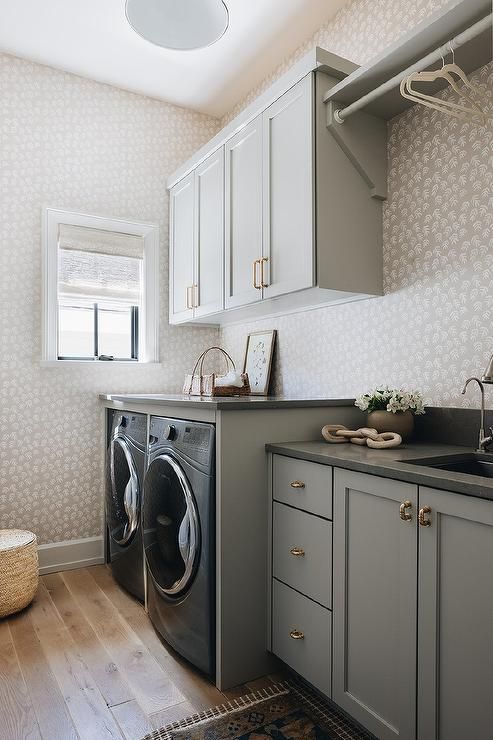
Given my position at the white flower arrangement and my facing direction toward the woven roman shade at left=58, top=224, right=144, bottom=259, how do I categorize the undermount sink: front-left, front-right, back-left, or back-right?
back-left

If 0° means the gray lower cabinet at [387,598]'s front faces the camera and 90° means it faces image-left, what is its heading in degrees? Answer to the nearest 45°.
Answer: approximately 45°

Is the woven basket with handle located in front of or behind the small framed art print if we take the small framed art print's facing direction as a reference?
in front

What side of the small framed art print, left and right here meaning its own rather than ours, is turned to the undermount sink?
left

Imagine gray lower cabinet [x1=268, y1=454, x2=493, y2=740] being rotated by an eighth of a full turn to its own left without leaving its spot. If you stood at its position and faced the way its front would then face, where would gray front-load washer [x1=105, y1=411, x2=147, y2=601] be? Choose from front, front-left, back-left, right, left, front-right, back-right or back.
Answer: back-right
